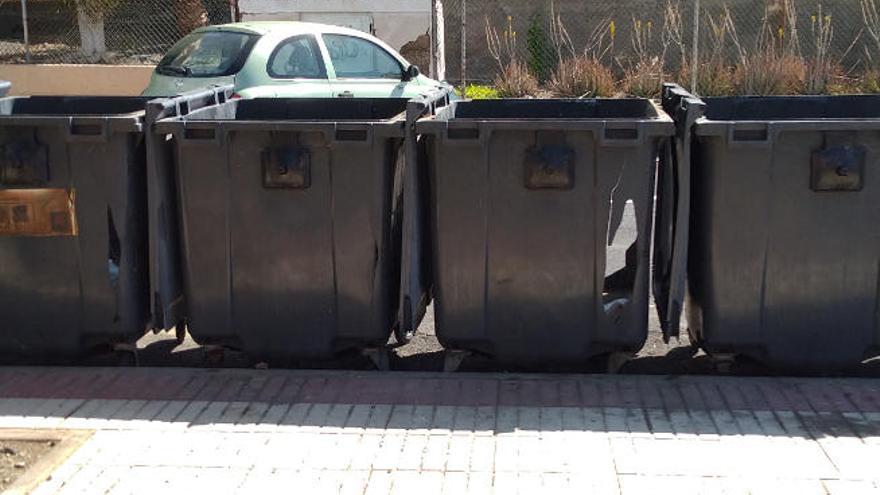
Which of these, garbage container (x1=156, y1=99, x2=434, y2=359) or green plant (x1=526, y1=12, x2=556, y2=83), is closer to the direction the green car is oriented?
the green plant

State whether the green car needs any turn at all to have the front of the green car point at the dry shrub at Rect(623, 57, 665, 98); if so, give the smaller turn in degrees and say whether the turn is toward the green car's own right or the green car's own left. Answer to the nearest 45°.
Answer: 0° — it already faces it

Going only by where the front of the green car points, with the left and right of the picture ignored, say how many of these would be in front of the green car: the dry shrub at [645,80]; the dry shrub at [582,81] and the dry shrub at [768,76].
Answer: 3

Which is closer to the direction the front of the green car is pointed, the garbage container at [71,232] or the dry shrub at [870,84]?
the dry shrub

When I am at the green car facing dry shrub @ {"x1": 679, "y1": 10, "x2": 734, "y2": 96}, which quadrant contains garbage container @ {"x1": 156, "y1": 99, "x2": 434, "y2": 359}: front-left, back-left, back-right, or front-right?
back-right

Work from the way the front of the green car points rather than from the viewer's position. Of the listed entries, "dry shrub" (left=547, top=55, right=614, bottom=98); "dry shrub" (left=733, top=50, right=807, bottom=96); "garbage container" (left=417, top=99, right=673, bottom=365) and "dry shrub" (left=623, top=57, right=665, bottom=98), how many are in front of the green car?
3

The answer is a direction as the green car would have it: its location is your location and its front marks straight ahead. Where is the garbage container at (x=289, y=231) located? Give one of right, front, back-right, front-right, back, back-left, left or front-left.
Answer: back-right

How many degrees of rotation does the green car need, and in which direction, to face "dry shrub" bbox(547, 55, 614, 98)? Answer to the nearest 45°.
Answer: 0° — it already faces it

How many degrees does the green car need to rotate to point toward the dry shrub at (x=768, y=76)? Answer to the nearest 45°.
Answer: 0° — it already faces it

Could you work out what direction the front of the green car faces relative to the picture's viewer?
facing away from the viewer and to the right of the viewer

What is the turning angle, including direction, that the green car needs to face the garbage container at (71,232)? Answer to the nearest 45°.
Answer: approximately 135° to its right
